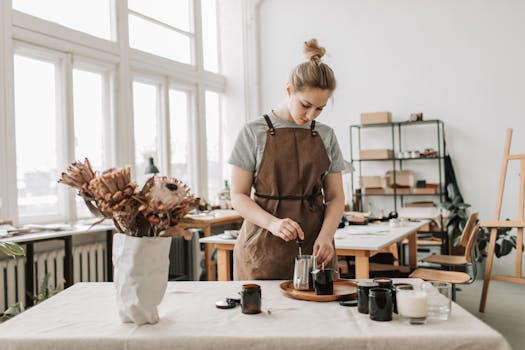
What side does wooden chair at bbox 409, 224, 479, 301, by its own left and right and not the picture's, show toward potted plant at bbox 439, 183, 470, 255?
right

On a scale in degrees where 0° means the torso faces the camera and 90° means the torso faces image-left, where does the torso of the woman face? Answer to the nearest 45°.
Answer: approximately 315°

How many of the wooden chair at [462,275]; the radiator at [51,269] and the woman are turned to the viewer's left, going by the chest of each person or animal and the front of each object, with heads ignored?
1

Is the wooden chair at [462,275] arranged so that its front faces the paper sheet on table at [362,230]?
yes

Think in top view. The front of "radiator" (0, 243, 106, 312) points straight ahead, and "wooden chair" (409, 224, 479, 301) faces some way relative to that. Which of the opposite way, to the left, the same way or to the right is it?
the opposite way

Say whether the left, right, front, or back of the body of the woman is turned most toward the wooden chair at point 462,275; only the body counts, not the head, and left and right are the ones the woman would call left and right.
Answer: left

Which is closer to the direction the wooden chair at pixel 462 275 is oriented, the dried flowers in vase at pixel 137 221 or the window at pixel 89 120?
the window

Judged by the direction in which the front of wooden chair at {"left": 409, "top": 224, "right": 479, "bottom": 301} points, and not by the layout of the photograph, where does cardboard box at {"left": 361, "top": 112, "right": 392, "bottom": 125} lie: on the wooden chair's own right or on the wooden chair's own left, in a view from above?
on the wooden chair's own right

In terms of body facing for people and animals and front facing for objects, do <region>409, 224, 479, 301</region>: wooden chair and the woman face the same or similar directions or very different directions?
very different directions

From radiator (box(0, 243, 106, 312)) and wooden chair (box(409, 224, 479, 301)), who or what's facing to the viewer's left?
the wooden chair

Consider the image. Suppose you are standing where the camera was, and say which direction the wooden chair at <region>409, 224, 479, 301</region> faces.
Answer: facing to the left of the viewer

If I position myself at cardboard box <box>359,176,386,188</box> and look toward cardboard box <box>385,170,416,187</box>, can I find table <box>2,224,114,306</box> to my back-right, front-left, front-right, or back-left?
back-right

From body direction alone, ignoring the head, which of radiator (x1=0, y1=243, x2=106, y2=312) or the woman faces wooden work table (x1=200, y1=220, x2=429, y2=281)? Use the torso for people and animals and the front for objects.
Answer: the radiator

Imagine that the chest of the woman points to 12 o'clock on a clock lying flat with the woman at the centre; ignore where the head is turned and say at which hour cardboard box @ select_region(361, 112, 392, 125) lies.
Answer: The cardboard box is roughly at 8 o'clock from the woman.
